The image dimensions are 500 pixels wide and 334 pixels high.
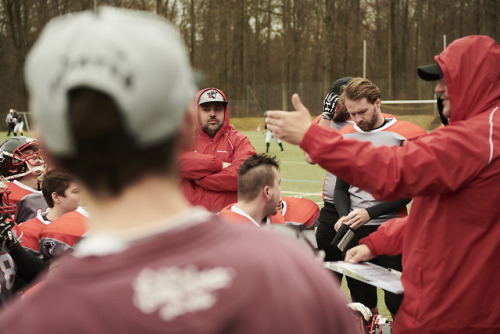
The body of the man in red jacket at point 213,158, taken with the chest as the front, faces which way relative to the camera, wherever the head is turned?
toward the camera
